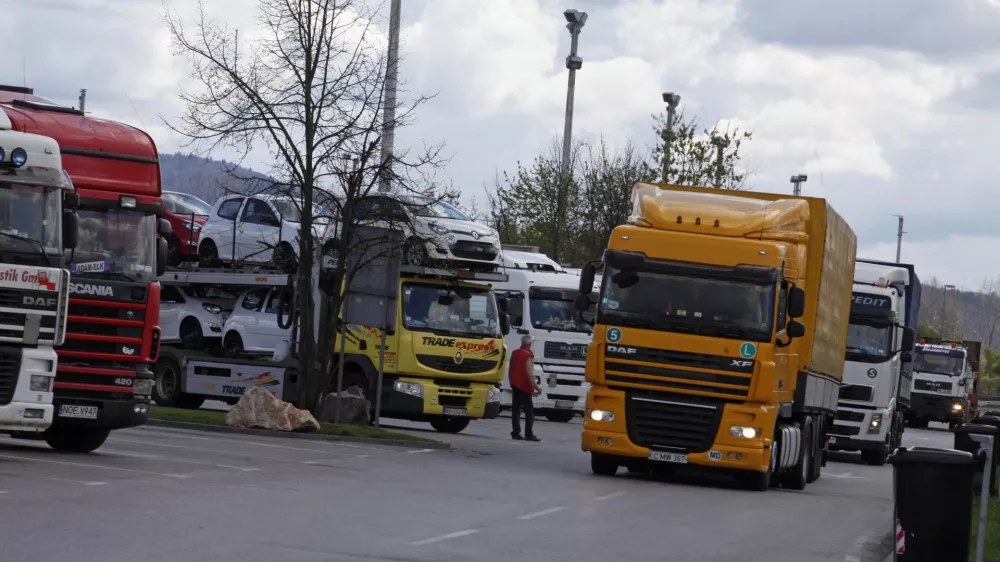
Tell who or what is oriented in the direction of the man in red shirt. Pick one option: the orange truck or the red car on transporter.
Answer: the red car on transporter

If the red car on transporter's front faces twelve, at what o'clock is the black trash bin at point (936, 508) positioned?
The black trash bin is roughly at 1 o'clock from the red car on transporter.

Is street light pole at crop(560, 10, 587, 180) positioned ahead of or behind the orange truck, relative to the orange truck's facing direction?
behind

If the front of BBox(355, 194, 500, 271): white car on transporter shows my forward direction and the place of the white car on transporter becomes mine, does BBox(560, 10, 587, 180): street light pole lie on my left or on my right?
on my left
